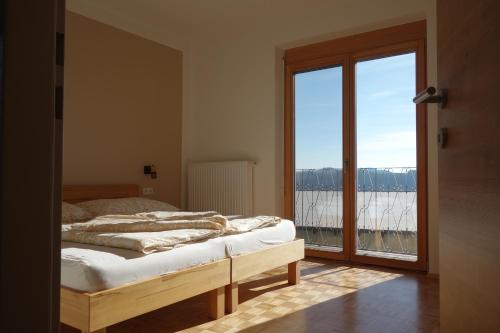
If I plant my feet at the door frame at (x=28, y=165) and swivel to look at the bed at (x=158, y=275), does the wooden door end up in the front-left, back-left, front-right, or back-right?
front-right

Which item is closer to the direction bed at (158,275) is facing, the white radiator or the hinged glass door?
the hinged glass door

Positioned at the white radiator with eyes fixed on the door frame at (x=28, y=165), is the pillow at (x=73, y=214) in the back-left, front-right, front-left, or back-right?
front-right

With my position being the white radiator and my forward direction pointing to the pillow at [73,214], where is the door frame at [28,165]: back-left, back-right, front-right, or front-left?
front-left

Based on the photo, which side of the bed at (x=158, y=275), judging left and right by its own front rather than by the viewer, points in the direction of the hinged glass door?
left

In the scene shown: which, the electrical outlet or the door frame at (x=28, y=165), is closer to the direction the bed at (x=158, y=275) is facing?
the door frame

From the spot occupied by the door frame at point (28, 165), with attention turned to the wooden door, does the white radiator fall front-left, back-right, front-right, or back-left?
front-left

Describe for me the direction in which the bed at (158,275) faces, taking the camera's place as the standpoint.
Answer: facing the viewer and to the right of the viewer

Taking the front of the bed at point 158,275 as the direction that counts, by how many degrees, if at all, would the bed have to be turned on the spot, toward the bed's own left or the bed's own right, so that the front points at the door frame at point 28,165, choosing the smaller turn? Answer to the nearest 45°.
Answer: approximately 45° to the bed's own right

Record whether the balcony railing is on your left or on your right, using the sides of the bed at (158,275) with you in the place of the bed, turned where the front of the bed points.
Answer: on your left

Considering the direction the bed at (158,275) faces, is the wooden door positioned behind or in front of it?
in front
